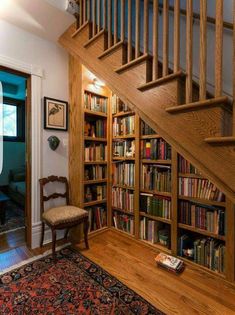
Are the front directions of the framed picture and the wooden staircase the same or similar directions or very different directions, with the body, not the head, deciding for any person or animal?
same or similar directions

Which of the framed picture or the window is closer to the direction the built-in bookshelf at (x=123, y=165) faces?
the framed picture

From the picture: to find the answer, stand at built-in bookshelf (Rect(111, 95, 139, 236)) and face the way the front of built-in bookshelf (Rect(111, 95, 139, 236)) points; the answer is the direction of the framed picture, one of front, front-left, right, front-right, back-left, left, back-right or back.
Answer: front-right

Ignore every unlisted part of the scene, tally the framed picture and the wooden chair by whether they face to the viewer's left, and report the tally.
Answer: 0

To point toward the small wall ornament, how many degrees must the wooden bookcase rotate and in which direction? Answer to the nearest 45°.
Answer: approximately 45° to its right

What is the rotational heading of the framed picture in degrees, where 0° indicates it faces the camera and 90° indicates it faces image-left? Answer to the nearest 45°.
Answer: approximately 315°

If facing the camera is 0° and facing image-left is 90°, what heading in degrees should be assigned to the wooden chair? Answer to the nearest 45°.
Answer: approximately 315°

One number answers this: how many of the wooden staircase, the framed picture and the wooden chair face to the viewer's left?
0

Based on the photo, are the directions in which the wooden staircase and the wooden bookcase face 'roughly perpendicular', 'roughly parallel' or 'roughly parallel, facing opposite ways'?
roughly perpendicular

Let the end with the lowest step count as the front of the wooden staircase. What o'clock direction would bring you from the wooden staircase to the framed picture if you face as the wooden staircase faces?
The framed picture is roughly at 6 o'clock from the wooden staircase.

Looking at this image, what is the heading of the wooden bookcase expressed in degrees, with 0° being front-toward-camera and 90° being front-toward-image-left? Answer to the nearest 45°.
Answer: approximately 45°

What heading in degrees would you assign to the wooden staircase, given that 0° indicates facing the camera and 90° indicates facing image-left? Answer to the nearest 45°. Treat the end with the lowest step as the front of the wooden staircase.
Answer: approximately 315°

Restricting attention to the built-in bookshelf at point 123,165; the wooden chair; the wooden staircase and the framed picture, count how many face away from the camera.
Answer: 0
